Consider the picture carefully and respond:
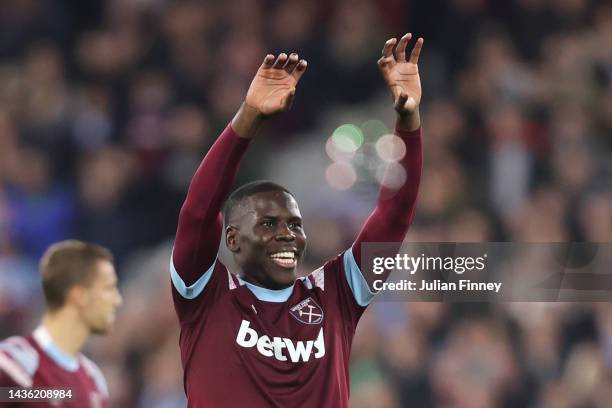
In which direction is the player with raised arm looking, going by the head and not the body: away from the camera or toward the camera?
toward the camera

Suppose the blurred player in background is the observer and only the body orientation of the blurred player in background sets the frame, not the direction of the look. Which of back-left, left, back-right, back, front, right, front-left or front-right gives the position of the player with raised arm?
front

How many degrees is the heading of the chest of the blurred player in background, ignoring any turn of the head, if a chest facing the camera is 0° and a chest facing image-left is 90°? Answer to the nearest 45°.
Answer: approximately 315°
